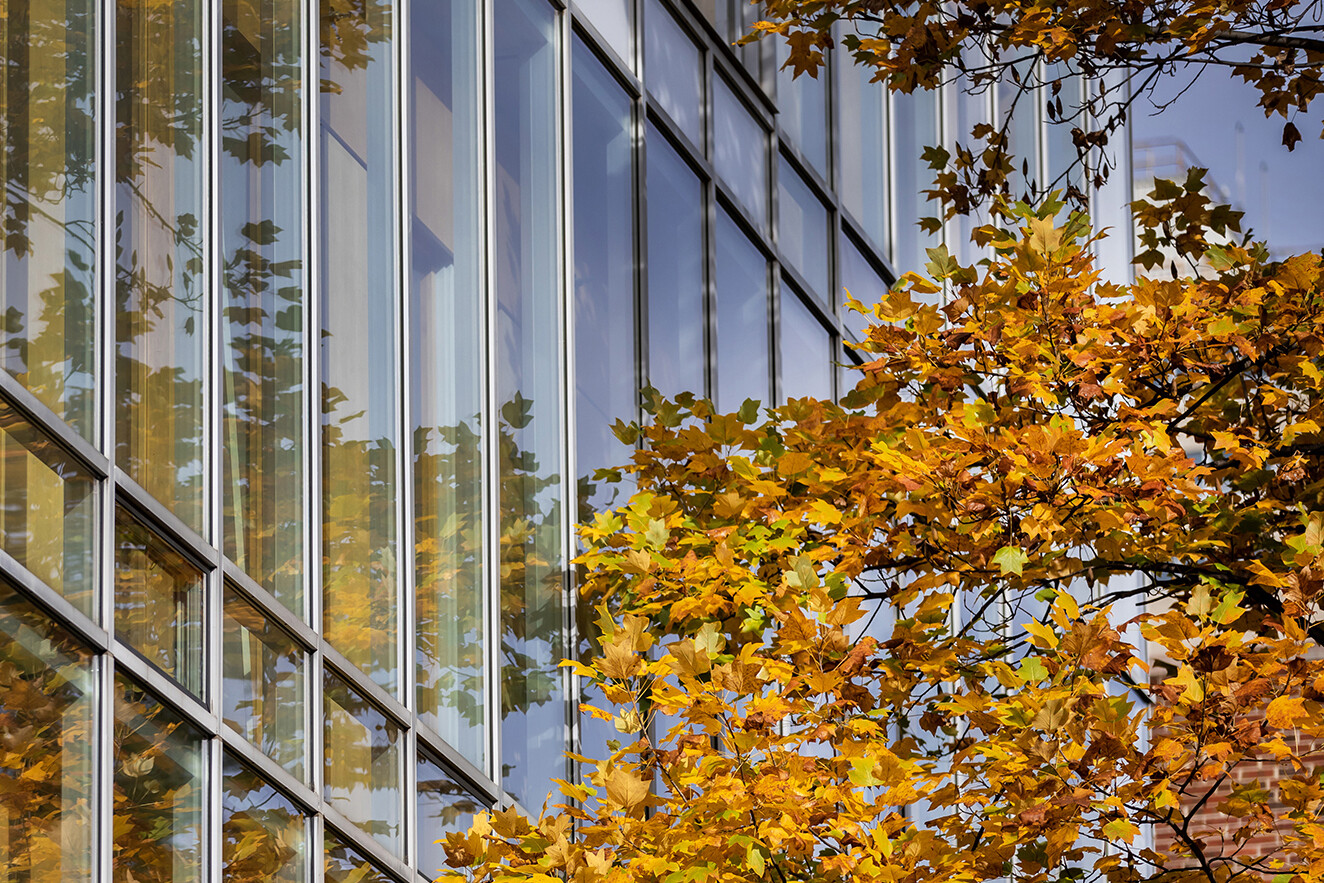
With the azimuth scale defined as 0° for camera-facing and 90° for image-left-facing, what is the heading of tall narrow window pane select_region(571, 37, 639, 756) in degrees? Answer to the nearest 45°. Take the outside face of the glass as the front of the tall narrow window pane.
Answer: approximately 315°

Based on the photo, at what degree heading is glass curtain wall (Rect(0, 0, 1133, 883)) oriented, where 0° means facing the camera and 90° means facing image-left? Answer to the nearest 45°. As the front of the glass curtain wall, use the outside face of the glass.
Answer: approximately 315°
